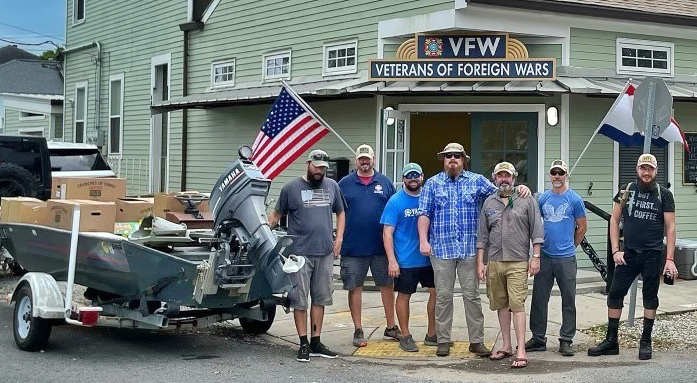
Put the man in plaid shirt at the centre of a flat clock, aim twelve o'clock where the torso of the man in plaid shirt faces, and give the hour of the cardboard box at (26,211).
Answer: The cardboard box is roughly at 3 o'clock from the man in plaid shirt.

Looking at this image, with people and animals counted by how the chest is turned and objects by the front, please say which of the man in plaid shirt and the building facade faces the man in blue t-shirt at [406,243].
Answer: the building facade

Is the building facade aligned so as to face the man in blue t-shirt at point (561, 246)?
yes

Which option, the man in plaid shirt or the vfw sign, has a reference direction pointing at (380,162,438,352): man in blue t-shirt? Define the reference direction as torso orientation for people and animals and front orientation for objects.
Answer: the vfw sign

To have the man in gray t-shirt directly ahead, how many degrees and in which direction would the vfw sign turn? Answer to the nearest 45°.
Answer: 0° — it already faces them

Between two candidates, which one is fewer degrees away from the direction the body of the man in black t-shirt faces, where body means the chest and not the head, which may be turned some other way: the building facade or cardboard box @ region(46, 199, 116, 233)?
the cardboard box

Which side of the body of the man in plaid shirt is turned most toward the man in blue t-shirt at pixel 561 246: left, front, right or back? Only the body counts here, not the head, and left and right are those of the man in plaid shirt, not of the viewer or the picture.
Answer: left

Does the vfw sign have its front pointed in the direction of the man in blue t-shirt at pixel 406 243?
yes

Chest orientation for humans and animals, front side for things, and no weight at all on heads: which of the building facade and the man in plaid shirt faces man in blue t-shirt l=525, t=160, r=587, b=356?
the building facade

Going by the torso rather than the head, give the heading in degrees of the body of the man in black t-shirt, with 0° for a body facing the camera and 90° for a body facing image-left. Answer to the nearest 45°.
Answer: approximately 0°

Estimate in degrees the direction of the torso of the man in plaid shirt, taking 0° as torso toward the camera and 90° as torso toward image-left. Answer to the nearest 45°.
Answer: approximately 0°

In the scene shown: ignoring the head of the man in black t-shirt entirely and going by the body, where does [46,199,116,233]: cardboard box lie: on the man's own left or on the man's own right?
on the man's own right
